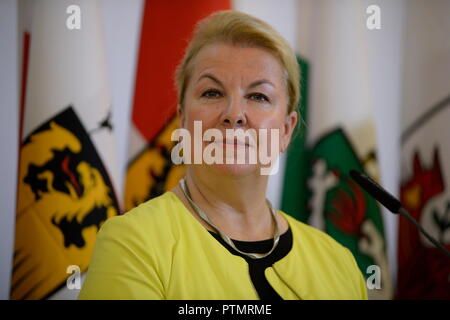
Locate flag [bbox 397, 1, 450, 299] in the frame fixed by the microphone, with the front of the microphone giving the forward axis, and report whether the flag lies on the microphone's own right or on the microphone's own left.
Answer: on the microphone's own right

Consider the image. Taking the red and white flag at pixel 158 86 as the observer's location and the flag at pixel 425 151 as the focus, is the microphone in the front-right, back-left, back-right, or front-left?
front-right

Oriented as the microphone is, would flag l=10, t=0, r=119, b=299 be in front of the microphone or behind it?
in front

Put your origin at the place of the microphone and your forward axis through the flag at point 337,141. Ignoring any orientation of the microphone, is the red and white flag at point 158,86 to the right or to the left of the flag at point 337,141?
left

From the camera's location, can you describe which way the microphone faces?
facing to the left of the viewer

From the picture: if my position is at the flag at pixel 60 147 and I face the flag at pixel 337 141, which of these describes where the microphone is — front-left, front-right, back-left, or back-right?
front-right

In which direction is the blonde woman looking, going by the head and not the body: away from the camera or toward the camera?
toward the camera

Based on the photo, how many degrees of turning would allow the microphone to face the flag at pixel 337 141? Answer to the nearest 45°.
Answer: approximately 90° to its right

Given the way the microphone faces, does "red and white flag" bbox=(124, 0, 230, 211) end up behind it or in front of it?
in front
